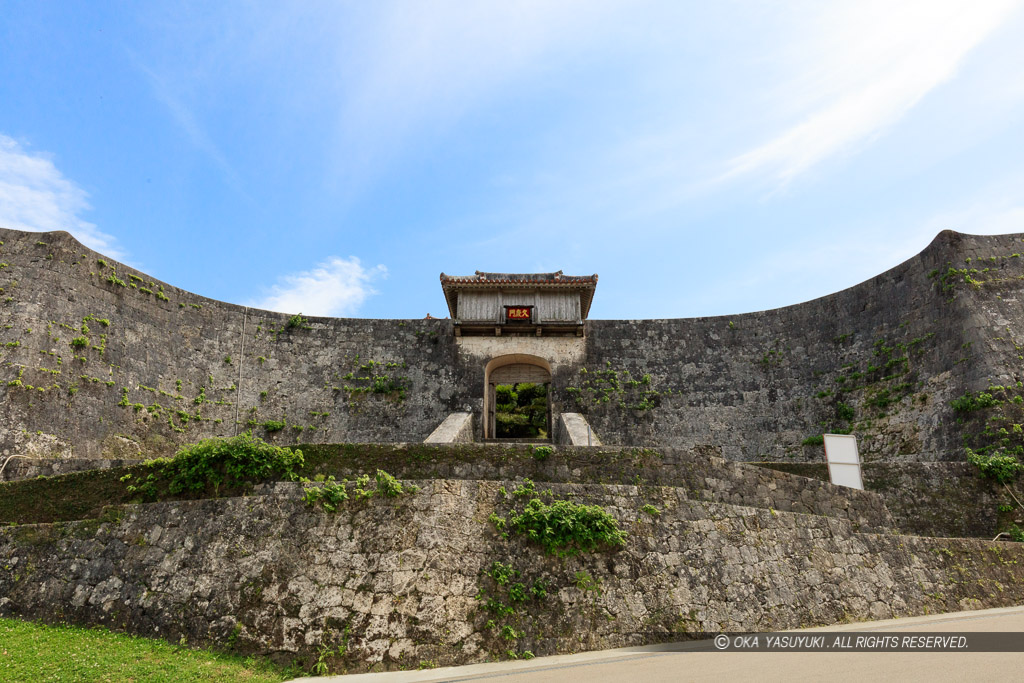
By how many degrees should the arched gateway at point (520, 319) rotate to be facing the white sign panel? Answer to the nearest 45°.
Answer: approximately 45° to its left

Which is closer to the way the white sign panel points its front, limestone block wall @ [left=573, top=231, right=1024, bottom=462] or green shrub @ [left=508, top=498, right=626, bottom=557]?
the green shrub

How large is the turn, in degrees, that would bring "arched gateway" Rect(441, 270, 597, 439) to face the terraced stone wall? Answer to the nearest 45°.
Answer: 0° — it already faces it

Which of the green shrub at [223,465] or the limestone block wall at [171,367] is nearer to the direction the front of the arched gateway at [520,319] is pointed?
the green shrub

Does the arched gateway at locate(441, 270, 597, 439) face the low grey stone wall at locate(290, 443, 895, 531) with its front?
yes

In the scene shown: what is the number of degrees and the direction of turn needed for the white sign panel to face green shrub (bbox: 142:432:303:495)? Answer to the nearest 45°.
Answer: approximately 45° to its right

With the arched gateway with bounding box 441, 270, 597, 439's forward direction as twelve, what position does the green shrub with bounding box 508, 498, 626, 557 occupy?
The green shrub is roughly at 12 o'clock from the arched gateway.

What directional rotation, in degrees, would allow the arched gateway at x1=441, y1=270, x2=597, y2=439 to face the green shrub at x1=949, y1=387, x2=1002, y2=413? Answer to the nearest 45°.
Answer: approximately 45° to its left

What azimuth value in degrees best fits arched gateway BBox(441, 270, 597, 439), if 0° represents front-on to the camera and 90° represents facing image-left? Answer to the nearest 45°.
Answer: approximately 0°

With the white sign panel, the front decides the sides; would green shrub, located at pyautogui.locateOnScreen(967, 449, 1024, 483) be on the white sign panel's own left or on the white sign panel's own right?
on the white sign panel's own left
